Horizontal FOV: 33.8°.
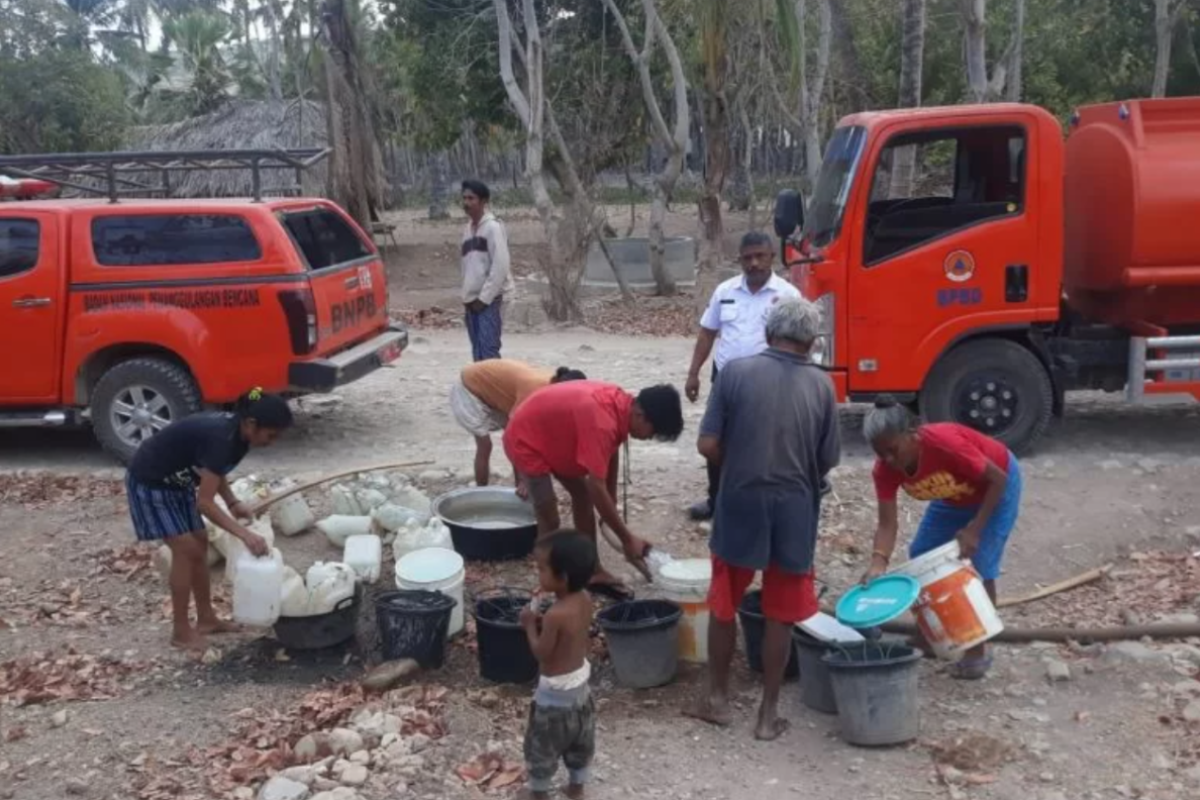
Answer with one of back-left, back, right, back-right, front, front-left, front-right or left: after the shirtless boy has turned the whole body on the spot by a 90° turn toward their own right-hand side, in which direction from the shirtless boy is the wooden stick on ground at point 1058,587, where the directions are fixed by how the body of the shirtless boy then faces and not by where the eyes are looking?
front

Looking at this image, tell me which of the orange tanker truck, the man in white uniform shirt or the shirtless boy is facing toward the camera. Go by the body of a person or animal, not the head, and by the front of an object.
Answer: the man in white uniform shirt

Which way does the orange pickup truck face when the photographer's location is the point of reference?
facing away from the viewer and to the left of the viewer

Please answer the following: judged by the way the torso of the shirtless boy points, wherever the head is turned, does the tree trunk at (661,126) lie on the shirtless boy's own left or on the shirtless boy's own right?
on the shirtless boy's own right

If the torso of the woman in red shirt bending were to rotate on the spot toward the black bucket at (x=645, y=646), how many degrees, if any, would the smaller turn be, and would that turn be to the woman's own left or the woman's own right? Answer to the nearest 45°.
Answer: approximately 45° to the woman's own right

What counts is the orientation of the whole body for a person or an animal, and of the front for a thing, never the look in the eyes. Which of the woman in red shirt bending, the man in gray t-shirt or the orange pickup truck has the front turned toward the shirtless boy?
the woman in red shirt bending

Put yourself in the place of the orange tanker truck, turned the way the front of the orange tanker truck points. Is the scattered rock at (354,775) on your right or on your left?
on your left

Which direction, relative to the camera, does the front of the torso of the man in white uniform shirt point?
toward the camera

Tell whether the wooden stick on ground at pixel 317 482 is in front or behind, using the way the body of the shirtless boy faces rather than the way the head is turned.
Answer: in front

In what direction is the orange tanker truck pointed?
to the viewer's left

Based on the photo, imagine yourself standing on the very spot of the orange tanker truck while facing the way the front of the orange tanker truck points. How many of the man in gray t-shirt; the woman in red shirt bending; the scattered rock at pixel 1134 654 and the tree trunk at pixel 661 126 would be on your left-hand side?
3

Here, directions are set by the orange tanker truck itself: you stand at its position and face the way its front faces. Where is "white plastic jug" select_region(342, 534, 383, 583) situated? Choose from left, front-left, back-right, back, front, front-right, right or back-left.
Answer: front-left

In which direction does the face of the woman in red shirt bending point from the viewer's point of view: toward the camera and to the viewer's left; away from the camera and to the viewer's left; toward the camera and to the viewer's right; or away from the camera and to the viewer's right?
toward the camera and to the viewer's left

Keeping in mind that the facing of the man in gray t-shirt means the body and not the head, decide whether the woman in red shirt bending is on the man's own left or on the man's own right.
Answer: on the man's own right

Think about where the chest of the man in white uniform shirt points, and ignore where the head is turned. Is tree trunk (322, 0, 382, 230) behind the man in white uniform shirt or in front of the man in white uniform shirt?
behind

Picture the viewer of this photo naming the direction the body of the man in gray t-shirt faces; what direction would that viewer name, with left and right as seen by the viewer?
facing away from the viewer

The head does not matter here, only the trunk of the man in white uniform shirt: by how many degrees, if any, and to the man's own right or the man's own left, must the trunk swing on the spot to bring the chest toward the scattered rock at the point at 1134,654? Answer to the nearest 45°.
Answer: approximately 45° to the man's own left
